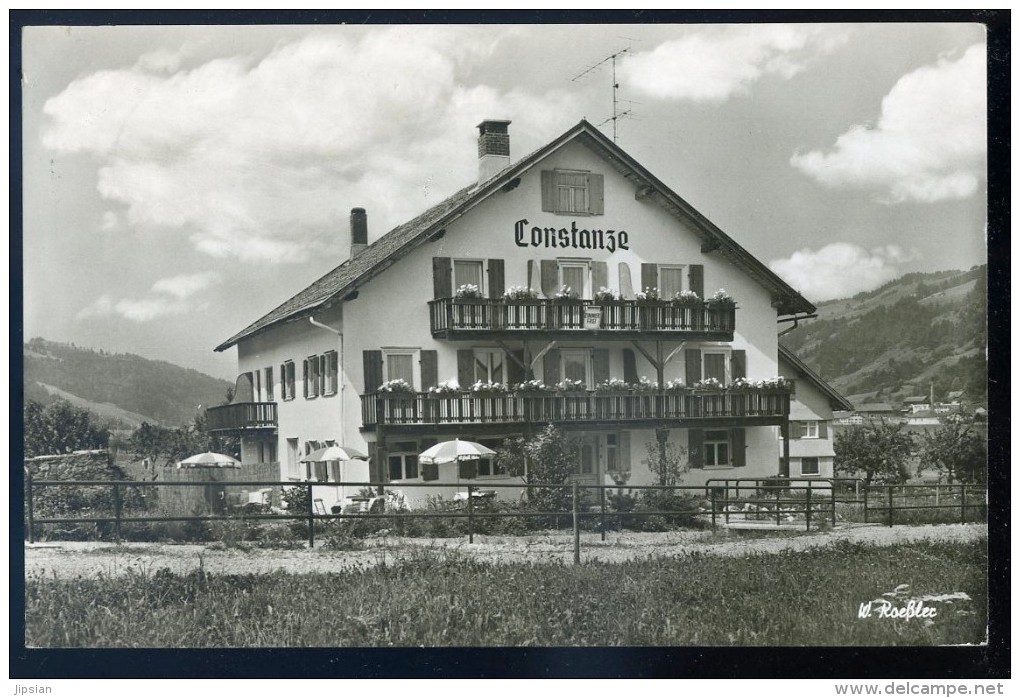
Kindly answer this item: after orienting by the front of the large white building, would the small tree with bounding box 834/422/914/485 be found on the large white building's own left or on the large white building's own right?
on the large white building's own left

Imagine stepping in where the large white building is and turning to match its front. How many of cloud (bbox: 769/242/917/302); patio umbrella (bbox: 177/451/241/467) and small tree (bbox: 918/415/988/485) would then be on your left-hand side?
2

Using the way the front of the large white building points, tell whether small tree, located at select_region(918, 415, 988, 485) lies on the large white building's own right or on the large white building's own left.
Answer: on the large white building's own left

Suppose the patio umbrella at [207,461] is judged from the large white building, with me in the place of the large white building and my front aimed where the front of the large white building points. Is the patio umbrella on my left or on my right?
on my right

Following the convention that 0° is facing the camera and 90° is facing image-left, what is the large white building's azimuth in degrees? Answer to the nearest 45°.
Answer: approximately 0°
